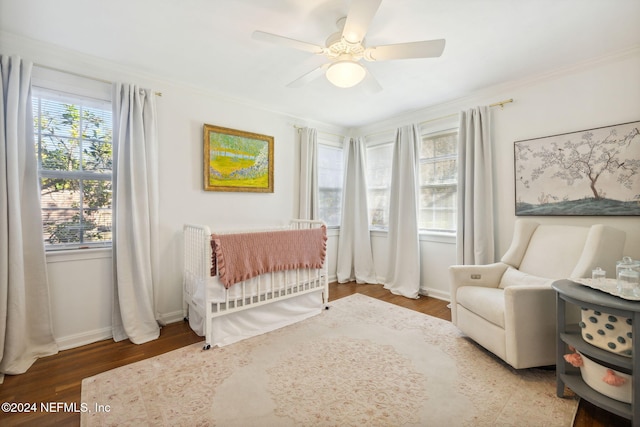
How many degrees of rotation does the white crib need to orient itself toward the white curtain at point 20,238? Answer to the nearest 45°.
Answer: approximately 135° to its right

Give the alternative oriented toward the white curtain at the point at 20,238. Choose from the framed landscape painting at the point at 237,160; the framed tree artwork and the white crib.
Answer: the framed tree artwork

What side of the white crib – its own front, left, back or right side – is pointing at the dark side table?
front

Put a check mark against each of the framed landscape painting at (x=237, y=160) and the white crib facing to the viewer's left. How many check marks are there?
0

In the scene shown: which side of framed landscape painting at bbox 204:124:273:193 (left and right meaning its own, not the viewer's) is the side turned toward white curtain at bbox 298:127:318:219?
left

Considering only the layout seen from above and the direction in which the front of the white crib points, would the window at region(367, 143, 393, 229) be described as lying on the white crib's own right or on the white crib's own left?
on the white crib's own left

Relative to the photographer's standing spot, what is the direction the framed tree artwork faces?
facing the viewer and to the left of the viewer

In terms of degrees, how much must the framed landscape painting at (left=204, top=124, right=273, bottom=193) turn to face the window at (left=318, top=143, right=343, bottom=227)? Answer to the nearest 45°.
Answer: approximately 90° to its left

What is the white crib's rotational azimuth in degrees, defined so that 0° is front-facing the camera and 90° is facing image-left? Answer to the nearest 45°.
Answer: approximately 315°

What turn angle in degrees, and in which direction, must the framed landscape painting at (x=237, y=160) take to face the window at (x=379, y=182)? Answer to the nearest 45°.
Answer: approximately 45° to its left

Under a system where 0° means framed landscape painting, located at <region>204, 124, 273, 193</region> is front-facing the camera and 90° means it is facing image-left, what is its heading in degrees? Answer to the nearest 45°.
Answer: approximately 315°

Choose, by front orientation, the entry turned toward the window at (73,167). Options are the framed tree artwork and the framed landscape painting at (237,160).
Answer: the framed tree artwork

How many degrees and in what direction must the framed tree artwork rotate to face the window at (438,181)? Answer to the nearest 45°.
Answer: approximately 45° to its right

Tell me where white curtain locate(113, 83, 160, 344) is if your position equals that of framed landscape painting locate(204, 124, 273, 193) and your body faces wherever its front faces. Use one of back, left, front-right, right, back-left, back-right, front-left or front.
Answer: right

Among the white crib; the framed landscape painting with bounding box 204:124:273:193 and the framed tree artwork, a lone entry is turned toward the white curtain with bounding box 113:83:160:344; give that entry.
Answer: the framed tree artwork

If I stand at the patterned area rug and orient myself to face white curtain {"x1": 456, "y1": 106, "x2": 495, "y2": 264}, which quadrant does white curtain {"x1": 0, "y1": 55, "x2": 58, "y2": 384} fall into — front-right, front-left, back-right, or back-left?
back-left
